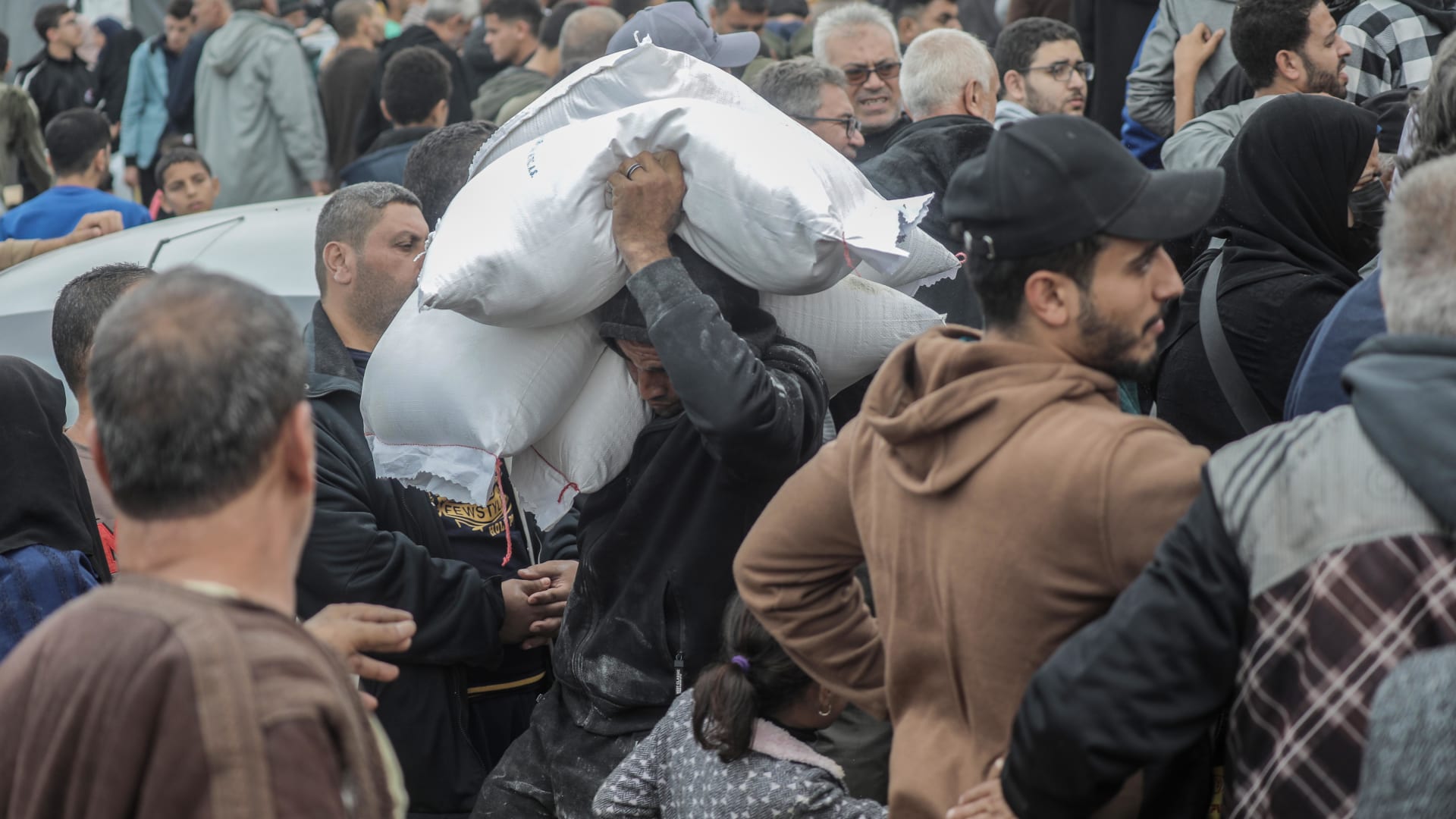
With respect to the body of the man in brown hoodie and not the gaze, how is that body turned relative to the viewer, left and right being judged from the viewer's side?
facing away from the viewer and to the right of the viewer

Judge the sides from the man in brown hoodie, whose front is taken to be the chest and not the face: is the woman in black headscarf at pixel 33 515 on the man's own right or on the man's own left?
on the man's own left

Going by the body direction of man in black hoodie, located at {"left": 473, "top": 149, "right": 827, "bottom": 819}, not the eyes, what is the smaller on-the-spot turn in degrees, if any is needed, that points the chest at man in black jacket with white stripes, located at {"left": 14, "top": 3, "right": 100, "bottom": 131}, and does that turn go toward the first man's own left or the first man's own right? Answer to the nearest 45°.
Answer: approximately 90° to the first man's own right

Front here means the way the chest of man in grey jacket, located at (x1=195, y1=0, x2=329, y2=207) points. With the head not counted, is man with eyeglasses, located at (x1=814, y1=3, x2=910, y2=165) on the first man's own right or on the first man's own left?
on the first man's own right

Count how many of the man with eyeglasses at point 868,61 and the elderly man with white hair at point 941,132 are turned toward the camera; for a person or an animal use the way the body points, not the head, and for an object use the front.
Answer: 1

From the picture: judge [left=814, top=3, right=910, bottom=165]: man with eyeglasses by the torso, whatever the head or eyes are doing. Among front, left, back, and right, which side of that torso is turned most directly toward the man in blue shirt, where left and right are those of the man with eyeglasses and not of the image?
right

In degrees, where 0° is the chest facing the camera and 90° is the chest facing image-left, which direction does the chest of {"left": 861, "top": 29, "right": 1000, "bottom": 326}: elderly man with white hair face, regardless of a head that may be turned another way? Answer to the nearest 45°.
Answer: approximately 225°

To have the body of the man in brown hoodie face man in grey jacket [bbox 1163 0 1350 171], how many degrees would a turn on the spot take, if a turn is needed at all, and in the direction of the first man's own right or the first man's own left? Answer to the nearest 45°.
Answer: approximately 45° to the first man's own left

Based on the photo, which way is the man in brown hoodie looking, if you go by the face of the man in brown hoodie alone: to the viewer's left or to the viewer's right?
to the viewer's right

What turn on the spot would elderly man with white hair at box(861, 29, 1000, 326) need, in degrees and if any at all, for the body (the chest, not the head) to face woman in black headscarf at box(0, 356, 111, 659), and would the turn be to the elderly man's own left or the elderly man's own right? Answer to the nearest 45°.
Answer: approximately 180°
